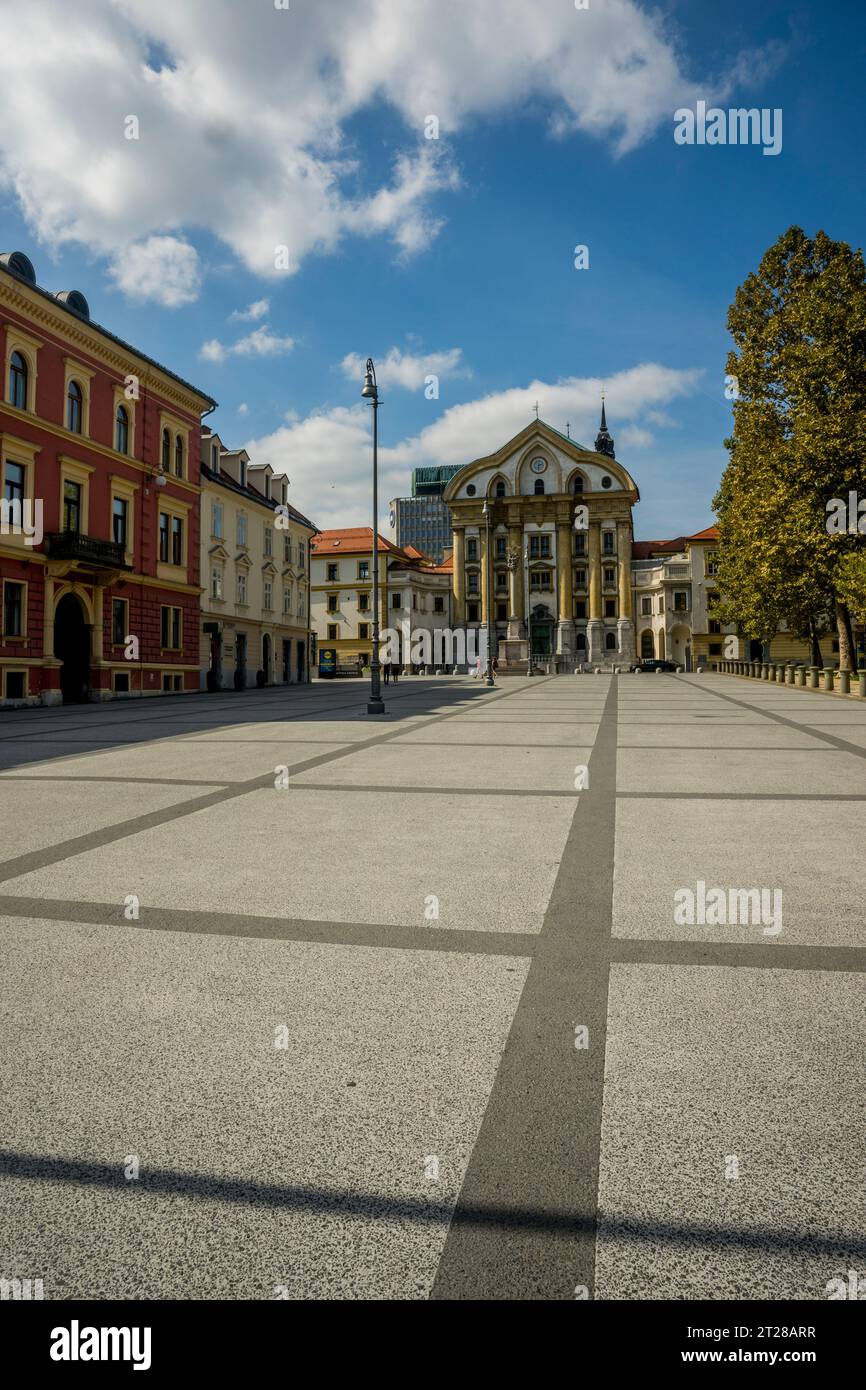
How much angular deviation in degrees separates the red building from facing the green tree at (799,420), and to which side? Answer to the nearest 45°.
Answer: approximately 45° to its left

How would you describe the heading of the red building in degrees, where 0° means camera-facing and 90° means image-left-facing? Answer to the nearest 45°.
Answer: approximately 315°

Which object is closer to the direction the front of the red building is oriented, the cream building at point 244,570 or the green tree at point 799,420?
the green tree

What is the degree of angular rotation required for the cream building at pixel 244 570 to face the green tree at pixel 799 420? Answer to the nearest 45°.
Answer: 0° — it already faces it

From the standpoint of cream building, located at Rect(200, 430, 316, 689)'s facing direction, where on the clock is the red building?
The red building is roughly at 2 o'clock from the cream building.

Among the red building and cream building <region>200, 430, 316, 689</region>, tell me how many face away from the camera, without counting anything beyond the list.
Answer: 0

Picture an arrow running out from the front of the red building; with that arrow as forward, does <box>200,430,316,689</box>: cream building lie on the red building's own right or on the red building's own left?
on the red building's own left
